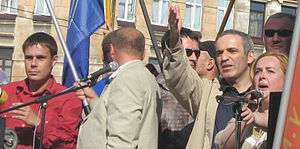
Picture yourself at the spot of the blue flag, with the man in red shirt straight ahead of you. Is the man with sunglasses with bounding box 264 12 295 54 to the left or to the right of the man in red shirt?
left

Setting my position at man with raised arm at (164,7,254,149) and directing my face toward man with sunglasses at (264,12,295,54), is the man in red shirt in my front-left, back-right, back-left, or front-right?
back-left

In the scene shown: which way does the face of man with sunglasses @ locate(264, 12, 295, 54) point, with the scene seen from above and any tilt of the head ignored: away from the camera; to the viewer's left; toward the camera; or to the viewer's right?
toward the camera

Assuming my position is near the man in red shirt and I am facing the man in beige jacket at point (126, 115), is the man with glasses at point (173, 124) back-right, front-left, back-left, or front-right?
front-left

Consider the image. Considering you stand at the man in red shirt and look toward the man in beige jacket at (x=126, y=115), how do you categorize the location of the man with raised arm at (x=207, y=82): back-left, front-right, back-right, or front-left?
front-left

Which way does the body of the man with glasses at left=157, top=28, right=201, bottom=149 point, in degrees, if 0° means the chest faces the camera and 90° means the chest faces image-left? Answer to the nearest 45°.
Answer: approximately 315°

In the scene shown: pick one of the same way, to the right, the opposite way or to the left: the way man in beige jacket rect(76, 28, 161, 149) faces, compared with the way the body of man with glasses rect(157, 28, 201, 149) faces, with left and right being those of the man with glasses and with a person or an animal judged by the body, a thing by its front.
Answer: the opposite way

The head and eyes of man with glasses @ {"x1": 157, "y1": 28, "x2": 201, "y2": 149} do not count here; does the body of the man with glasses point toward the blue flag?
no

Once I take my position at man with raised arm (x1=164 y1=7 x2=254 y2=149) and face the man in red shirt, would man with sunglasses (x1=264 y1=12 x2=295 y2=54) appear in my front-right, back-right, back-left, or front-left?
back-right

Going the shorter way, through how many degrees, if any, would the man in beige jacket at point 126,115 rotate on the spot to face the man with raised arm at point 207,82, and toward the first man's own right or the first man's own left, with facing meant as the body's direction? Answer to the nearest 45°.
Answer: approximately 135° to the first man's own right

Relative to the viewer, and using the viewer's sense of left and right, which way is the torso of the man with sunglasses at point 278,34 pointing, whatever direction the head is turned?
facing the viewer

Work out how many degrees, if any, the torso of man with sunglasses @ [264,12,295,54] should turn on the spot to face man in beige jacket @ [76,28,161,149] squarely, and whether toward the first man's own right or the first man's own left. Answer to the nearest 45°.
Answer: approximately 45° to the first man's own right

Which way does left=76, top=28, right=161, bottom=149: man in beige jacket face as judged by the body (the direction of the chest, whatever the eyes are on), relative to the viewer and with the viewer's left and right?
facing away from the viewer and to the left of the viewer

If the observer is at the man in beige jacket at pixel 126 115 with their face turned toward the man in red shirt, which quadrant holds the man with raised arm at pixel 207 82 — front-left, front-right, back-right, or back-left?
back-right

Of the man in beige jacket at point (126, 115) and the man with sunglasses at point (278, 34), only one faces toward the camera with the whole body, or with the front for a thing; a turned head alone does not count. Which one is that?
the man with sunglasses

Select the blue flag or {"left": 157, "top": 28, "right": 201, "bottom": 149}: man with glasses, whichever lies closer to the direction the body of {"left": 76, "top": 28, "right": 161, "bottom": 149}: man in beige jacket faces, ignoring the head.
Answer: the blue flag
